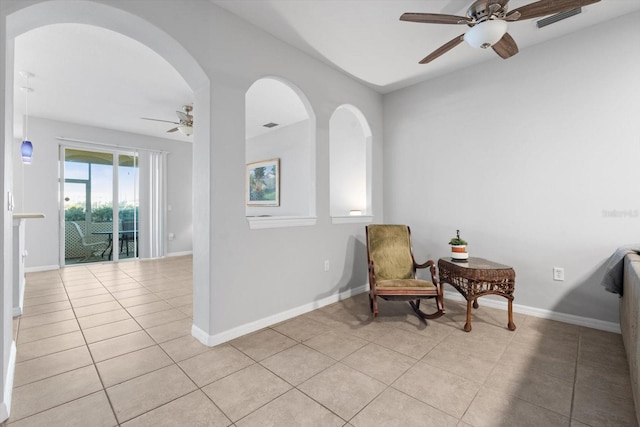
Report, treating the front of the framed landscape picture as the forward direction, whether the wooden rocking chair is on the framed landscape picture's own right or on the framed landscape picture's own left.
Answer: on the framed landscape picture's own left

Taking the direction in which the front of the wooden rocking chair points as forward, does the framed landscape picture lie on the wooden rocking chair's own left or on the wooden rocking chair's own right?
on the wooden rocking chair's own right

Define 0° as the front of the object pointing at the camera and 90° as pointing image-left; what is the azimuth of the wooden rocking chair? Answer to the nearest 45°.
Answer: approximately 0°

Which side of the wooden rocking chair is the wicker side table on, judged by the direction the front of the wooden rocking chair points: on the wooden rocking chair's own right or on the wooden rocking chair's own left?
on the wooden rocking chair's own left

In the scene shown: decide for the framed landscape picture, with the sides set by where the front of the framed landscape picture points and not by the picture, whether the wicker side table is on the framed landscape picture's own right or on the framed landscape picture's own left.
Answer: on the framed landscape picture's own left
